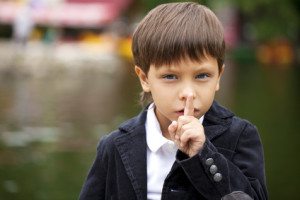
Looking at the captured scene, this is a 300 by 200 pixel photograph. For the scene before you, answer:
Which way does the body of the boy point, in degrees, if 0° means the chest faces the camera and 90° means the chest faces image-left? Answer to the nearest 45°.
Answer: approximately 0°
